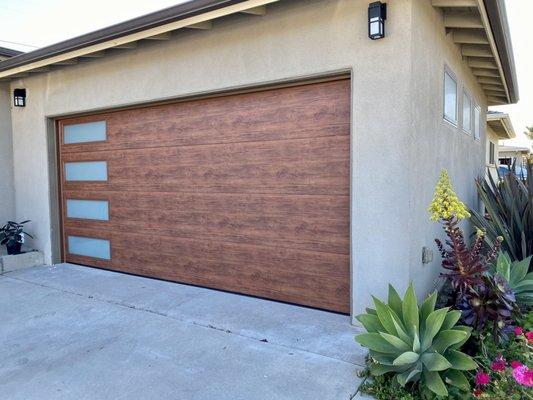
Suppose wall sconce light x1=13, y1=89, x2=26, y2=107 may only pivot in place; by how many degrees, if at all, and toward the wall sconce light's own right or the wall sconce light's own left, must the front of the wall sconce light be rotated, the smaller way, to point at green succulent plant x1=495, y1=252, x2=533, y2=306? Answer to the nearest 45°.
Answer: approximately 90° to the wall sconce light's own left

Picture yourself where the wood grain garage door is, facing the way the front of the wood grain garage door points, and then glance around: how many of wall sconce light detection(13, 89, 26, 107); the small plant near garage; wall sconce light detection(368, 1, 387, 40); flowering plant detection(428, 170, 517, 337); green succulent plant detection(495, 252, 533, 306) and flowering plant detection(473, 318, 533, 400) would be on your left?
4

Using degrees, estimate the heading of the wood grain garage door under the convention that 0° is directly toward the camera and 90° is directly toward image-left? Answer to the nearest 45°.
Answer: approximately 45°

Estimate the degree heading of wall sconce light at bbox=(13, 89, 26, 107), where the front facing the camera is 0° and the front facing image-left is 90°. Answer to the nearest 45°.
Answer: approximately 45°

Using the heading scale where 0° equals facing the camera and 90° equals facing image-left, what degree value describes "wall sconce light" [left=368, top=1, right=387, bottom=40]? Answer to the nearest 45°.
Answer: approximately 45°

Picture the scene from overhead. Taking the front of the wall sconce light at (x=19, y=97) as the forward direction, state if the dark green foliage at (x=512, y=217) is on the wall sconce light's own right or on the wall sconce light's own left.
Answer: on the wall sconce light's own left

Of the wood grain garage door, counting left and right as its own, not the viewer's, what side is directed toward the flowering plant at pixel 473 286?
left

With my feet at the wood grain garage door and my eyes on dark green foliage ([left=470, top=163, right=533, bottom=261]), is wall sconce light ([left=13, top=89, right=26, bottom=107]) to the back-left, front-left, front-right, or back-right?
back-left
